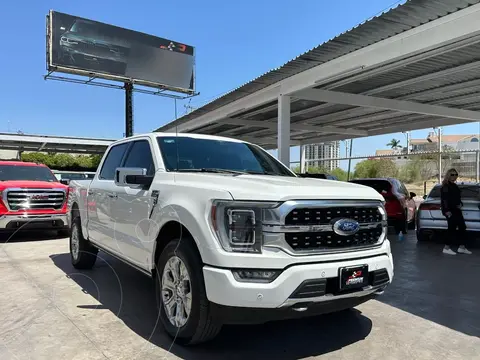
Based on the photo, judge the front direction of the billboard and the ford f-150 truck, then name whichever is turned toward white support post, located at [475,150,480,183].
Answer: the billboard

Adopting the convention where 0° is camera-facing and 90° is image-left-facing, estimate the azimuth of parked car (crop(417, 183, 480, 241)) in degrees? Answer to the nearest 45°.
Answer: approximately 180°

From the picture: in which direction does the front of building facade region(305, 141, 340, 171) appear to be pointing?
toward the camera

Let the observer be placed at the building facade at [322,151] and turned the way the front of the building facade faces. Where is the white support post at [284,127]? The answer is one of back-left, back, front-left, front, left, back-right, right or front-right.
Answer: front

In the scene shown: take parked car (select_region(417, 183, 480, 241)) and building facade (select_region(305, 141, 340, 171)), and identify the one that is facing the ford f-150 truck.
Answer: the building facade

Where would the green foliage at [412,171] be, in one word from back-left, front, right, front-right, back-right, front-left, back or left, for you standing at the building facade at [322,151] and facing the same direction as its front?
front-left

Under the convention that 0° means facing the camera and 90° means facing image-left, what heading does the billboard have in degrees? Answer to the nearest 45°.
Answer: approximately 315°

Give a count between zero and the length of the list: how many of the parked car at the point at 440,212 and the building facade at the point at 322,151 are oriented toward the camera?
1

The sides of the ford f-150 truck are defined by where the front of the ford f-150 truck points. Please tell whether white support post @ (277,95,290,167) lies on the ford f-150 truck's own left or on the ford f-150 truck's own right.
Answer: on the ford f-150 truck's own left

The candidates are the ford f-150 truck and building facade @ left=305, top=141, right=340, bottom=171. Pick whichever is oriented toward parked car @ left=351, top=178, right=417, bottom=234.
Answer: the building facade

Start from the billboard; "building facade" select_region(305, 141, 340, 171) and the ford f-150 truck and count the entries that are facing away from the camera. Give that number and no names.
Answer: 0

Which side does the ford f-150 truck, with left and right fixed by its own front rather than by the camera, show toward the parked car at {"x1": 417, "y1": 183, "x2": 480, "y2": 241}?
left

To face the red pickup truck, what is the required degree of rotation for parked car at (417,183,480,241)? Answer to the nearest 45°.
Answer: approximately 135° to its left

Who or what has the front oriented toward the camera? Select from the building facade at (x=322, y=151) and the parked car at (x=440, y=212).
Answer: the building facade

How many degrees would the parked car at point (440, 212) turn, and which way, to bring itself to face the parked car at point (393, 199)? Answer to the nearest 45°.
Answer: approximately 45° to its left

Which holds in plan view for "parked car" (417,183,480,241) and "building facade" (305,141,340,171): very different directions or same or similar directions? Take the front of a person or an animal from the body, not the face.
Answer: very different directions
